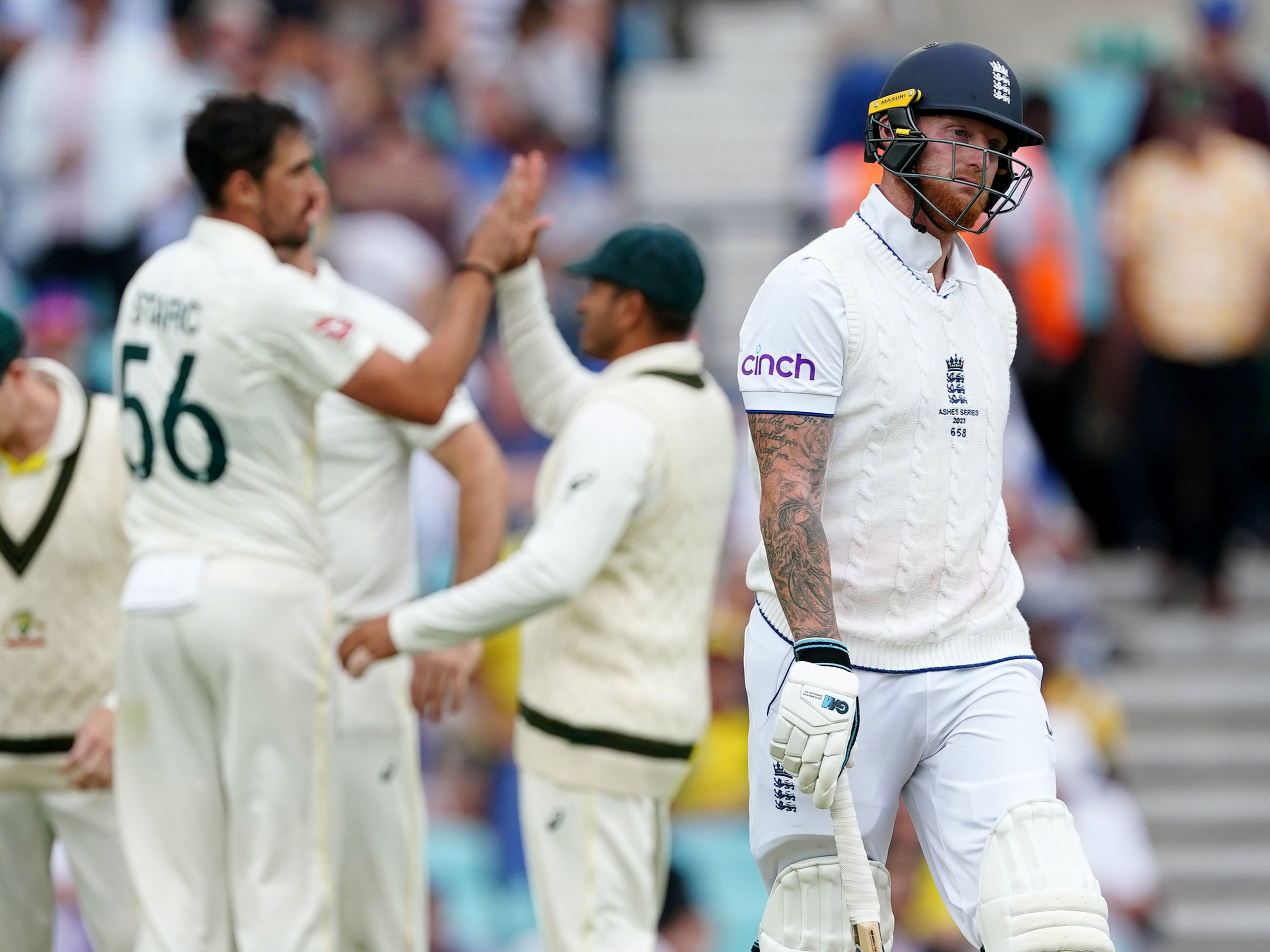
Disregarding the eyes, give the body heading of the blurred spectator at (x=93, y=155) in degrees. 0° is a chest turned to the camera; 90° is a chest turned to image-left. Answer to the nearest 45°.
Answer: approximately 0°

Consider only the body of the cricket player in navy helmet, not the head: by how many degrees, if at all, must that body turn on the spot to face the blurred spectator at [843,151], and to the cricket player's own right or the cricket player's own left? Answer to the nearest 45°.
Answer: approximately 135° to the cricket player's own left

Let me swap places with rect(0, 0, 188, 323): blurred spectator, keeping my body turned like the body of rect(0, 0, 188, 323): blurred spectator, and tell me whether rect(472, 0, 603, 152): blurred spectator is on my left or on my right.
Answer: on my left

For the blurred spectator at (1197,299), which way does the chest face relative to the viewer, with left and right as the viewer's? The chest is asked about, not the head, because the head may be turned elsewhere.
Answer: facing the viewer

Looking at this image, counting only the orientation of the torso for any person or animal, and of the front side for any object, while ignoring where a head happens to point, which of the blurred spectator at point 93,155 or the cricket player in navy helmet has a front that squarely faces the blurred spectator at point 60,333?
the blurred spectator at point 93,155

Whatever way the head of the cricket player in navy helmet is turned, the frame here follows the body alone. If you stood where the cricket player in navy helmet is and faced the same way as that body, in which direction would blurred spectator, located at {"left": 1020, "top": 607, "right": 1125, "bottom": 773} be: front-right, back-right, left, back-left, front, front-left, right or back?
back-left

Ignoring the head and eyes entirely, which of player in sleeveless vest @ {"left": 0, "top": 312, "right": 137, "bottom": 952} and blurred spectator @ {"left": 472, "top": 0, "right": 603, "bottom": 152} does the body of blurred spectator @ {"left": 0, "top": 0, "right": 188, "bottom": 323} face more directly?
the player in sleeveless vest

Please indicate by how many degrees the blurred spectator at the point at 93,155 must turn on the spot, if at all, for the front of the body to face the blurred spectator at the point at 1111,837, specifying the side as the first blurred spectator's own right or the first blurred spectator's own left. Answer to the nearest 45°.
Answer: approximately 45° to the first blurred spectator's own left

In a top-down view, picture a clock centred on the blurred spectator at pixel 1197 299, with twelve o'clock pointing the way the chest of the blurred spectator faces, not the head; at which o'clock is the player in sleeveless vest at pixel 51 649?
The player in sleeveless vest is roughly at 1 o'clock from the blurred spectator.

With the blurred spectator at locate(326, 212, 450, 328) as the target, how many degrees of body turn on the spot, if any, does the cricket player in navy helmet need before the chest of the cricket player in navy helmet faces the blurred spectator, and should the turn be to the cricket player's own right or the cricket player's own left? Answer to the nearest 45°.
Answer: approximately 180°

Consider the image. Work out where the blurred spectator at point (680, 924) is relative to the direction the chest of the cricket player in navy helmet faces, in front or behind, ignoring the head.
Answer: behind

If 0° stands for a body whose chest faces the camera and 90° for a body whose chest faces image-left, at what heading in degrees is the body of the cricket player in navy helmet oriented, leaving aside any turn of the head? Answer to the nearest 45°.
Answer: approximately 315°

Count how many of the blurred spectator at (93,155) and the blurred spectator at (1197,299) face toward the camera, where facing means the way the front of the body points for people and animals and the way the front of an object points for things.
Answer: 2

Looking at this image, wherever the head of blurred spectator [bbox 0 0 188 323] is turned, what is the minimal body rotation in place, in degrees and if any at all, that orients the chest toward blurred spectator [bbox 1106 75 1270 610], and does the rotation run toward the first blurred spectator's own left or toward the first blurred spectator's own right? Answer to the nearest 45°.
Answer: approximately 45° to the first blurred spectator's own left

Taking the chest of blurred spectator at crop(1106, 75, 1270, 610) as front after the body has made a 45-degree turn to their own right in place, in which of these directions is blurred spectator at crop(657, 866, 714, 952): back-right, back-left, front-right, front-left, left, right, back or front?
front

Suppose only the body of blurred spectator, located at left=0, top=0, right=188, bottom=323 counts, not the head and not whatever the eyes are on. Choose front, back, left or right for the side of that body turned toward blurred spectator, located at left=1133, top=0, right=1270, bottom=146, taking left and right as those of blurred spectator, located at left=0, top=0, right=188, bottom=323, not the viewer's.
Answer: left
